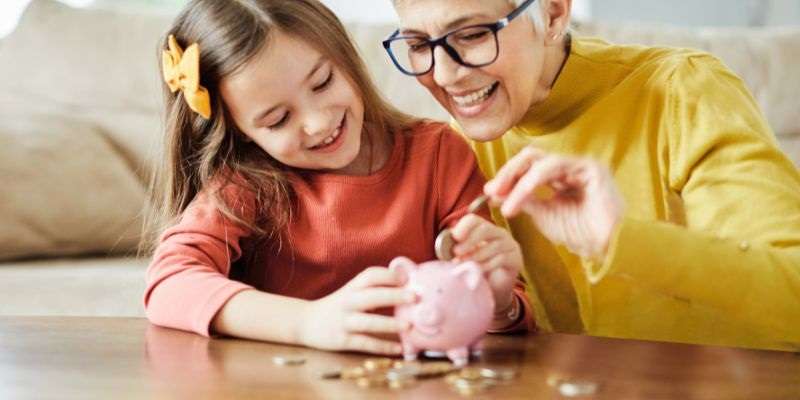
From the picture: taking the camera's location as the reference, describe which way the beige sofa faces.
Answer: facing the viewer

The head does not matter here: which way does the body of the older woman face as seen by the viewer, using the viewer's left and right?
facing the viewer and to the left of the viewer

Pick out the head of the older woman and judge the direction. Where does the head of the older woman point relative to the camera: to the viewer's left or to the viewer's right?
to the viewer's left

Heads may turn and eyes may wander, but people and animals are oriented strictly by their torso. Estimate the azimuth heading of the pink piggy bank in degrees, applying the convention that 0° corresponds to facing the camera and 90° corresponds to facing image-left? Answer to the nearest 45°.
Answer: approximately 45°

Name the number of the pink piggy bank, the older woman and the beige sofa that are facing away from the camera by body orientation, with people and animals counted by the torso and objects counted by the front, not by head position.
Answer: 0

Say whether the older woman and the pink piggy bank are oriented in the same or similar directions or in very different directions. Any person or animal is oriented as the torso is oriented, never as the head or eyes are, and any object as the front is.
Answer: same or similar directions

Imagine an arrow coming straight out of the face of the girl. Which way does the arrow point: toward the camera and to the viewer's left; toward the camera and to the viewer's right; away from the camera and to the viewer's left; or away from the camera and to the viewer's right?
toward the camera and to the viewer's right

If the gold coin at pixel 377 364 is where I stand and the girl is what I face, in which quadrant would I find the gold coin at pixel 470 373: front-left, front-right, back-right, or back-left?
back-right

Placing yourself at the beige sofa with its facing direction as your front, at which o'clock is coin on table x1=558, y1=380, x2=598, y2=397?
The coin on table is roughly at 11 o'clock from the beige sofa.

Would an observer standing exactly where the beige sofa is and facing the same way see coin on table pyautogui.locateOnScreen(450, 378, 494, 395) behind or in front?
in front
